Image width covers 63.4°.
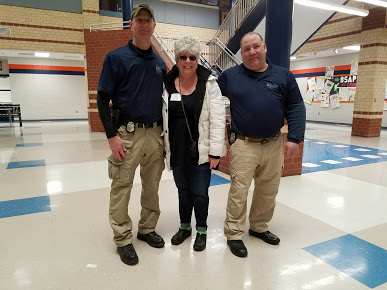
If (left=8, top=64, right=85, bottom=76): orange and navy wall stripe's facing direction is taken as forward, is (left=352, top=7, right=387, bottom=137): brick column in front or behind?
in front

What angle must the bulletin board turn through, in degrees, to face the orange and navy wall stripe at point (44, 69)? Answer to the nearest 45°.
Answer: approximately 90° to its right

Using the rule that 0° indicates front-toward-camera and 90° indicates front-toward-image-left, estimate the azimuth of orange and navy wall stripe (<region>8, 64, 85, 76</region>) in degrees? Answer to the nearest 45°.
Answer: approximately 0°

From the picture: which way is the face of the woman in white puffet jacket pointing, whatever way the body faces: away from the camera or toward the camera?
toward the camera

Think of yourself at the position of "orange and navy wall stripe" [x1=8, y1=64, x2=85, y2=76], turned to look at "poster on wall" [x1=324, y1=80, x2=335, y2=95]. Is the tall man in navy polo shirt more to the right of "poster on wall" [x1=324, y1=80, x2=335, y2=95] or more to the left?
right

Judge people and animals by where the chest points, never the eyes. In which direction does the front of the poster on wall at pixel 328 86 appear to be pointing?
toward the camera

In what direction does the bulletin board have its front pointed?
toward the camera

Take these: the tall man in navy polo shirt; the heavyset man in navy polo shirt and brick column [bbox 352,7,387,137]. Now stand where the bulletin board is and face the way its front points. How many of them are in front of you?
3

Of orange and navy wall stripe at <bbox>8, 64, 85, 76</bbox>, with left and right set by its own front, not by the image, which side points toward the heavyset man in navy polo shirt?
front

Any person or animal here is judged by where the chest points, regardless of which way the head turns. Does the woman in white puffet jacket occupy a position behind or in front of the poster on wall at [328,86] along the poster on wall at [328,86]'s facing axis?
in front

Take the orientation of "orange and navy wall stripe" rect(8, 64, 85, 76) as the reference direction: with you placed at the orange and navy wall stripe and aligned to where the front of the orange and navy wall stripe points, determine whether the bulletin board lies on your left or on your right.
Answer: on your left

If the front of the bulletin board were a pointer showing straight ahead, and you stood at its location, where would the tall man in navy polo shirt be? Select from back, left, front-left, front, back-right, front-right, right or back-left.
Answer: front

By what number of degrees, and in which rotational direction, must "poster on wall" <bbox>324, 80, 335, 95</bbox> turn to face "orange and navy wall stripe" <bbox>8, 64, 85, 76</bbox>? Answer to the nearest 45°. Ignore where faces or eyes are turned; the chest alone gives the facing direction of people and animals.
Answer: approximately 90° to its right

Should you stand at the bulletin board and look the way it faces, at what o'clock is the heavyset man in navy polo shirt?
The heavyset man in navy polo shirt is roughly at 12 o'clock from the bulletin board.

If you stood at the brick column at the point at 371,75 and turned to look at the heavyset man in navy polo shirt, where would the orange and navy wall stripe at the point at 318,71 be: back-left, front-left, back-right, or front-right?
back-right
